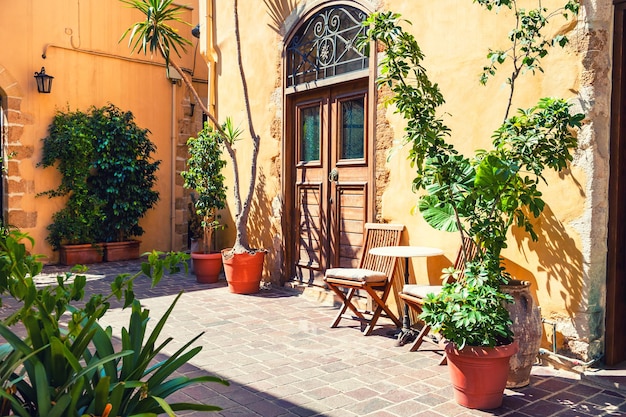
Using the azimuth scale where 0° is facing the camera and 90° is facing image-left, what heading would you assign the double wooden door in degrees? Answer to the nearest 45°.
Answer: approximately 45°

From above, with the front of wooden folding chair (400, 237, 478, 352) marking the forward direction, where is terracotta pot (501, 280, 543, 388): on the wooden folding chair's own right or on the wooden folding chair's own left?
on the wooden folding chair's own left

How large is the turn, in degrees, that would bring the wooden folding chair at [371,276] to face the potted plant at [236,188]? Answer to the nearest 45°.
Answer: approximately 90° to its right

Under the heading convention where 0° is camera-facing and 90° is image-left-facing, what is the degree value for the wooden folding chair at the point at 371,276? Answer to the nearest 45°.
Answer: approximately 45°

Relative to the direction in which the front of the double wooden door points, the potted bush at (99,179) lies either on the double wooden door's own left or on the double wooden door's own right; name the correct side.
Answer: on the double wooden door's own right

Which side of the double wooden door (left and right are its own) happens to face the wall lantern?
right

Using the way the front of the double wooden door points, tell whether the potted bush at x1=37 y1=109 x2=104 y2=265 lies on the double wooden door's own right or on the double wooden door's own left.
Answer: on the double wooden door's own right
